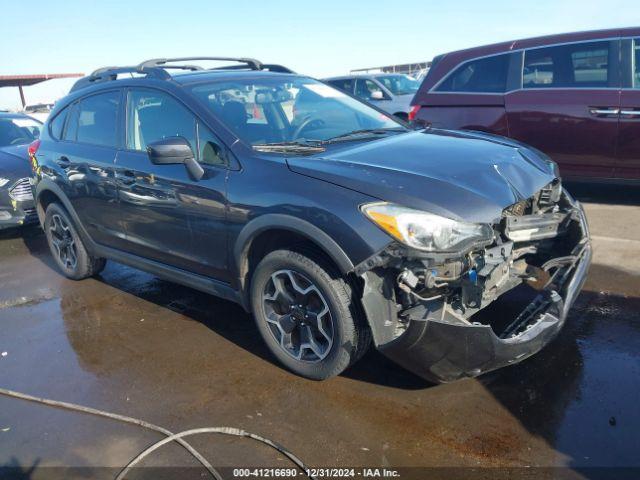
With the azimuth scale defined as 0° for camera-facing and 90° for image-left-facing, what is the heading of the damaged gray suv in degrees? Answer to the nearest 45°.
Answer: approximately 315°

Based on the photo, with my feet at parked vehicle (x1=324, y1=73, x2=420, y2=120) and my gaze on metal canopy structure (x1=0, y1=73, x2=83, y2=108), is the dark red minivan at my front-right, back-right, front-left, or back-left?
back-left

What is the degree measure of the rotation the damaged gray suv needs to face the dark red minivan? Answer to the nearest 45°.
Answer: approximately 90° to its left

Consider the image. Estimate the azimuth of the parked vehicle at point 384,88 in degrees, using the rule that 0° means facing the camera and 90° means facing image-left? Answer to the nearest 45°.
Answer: approximately 315°

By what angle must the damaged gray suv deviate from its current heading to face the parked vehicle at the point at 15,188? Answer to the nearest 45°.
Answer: approximately 180°

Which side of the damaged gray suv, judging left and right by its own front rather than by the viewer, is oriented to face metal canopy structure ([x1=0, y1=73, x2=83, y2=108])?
back

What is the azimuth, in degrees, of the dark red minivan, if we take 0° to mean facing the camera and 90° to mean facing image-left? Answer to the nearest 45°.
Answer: approximately 270°
